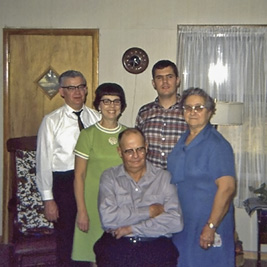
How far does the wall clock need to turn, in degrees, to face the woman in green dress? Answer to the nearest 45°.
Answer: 0° — it already faces them

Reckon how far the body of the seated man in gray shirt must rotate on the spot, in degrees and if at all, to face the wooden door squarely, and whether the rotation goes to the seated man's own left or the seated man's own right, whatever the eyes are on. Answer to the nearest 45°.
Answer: approximately 135° to the seated man's own right

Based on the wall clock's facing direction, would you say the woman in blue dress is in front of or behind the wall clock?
in front

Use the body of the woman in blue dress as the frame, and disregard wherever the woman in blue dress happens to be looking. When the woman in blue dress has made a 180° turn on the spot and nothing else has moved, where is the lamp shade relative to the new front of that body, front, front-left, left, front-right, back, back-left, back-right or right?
front-left

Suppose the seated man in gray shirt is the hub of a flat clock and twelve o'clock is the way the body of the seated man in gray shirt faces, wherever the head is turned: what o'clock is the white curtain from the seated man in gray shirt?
The white curtain is roughly at 7 o'clock from the seated man in gray shirt.

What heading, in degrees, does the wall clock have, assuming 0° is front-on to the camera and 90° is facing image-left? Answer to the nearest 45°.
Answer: approximately 0°
